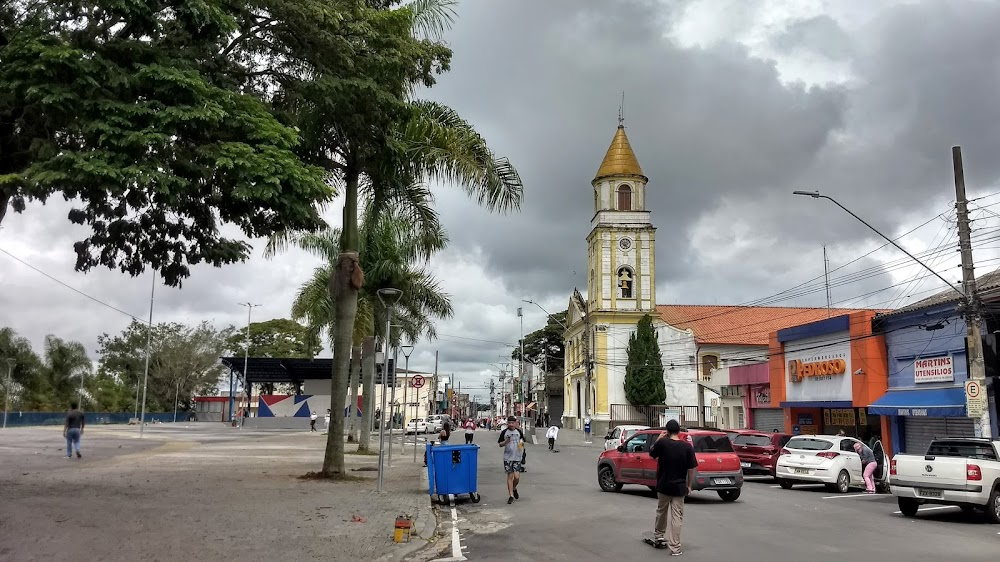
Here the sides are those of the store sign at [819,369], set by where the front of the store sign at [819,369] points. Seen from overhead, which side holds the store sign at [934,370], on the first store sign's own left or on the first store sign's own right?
on the first store sign's own left

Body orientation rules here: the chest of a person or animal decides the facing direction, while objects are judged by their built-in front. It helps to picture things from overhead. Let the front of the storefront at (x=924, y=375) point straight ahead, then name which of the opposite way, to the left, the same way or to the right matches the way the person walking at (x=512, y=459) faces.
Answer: to the left

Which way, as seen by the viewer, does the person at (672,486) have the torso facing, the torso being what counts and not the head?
away from the camera

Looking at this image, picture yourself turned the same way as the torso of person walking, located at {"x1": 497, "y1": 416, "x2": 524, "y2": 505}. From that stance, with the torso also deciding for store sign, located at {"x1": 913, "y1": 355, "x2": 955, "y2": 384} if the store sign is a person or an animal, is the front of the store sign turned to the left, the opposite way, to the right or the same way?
to the right

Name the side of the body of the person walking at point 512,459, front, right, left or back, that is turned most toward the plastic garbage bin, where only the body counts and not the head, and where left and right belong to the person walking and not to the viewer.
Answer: right

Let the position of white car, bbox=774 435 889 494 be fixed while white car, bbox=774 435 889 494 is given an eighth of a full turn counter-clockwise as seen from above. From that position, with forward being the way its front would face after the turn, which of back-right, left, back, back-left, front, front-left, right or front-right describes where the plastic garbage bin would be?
back-left
